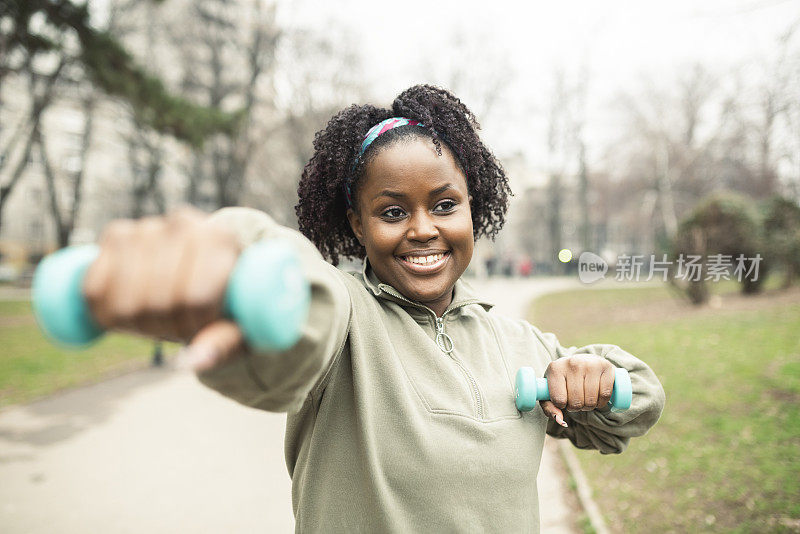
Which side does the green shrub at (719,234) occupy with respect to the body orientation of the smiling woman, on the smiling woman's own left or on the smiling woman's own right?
on the smiling woman's own left

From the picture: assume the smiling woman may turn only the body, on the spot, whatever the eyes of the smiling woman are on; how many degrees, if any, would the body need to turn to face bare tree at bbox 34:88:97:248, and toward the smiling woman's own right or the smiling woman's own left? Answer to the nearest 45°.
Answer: approximately 180°

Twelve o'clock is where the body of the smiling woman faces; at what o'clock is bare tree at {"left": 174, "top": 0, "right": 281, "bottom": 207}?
The bare tree is roughly at 7 o'clock from the smiling woman.

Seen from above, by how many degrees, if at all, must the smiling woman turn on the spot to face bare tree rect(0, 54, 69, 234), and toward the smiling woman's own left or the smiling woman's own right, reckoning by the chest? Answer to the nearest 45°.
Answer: approximately 180°

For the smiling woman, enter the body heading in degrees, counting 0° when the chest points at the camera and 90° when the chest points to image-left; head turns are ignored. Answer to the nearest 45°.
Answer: approximately 315°

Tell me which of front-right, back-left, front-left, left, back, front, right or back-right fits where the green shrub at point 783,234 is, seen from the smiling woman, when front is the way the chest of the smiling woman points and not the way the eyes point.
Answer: left
